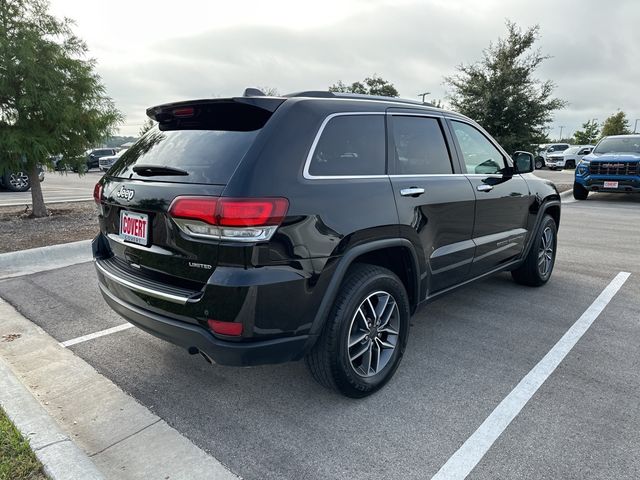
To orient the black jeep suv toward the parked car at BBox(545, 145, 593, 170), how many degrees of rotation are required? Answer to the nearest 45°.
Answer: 0° — it already faces it

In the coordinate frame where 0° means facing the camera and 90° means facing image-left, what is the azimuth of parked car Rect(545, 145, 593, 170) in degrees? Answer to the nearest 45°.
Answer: approximately 45°

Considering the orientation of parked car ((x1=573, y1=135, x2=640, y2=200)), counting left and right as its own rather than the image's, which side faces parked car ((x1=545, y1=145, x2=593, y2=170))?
back

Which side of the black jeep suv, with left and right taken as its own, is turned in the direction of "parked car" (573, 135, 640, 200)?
front

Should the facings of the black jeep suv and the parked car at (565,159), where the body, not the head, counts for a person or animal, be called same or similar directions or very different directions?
very different directions

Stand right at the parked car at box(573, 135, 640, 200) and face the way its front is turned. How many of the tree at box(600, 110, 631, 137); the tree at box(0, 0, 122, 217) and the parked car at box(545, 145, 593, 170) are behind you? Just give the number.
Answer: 2

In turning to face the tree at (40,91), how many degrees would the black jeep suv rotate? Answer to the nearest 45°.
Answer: approximately 90° to its left

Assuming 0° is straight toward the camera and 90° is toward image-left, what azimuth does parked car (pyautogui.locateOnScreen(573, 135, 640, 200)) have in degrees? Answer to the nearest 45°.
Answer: approximately 0°

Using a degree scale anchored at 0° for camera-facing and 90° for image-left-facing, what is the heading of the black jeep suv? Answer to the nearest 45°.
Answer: approximately 225°

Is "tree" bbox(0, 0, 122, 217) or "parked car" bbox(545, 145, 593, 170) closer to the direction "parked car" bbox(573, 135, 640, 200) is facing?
the tree

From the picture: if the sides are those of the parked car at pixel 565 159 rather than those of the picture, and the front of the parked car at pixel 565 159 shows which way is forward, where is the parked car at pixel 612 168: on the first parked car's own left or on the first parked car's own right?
on the first parked car's own left

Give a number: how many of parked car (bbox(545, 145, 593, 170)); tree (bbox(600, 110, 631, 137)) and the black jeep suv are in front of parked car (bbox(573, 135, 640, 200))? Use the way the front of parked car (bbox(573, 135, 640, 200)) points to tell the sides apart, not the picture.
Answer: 1

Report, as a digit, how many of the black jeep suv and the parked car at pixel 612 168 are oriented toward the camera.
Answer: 1

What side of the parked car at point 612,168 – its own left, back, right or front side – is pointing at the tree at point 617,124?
back

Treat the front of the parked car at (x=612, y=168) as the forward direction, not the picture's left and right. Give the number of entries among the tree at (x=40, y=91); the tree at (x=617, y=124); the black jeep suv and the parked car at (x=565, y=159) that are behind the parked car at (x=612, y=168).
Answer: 2
